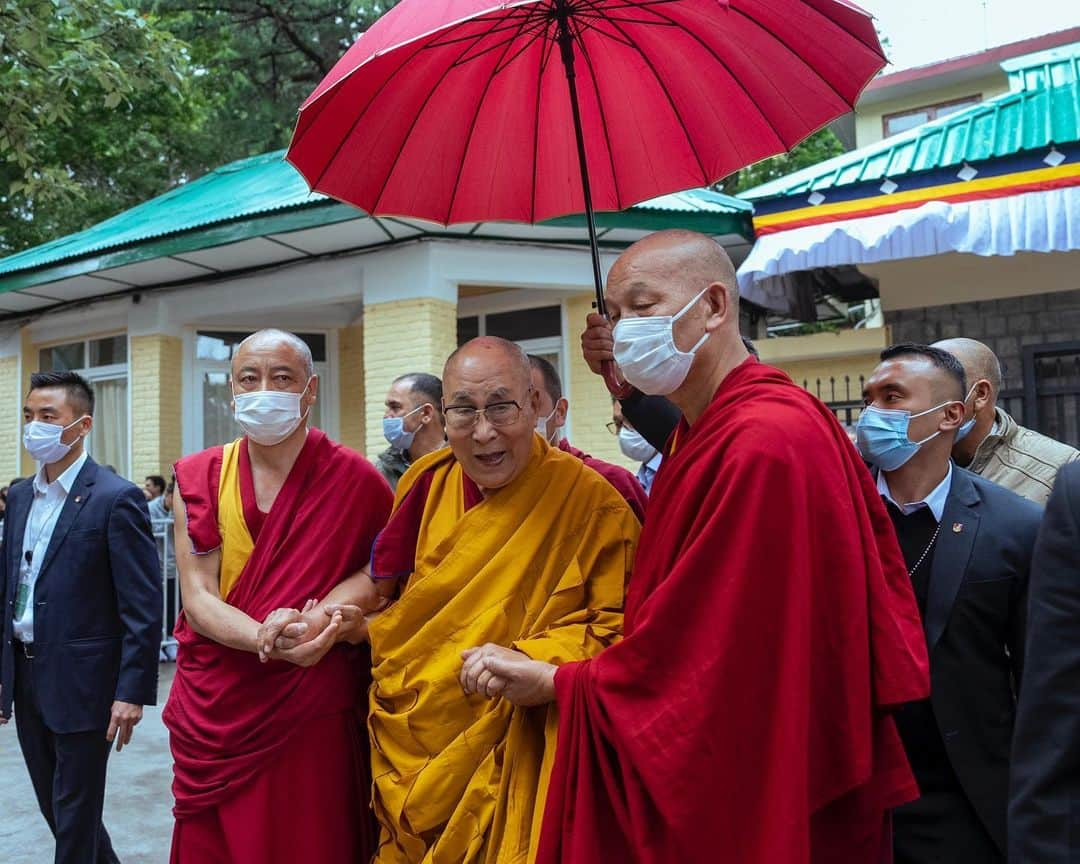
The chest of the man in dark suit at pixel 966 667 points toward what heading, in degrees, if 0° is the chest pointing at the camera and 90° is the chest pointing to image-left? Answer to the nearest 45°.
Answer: approximately 45°

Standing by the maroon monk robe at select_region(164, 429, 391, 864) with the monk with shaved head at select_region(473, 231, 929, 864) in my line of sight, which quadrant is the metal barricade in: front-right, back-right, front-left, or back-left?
back-left

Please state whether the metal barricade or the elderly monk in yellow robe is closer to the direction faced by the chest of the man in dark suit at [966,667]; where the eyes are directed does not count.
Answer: the elderly monk in yellow robe

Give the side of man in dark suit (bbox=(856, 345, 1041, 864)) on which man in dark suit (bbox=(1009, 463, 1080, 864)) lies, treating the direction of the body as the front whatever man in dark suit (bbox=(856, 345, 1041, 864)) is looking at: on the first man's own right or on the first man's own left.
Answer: on the first man's own left

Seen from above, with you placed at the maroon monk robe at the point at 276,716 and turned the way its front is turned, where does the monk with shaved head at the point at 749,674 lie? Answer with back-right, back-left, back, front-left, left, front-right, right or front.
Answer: front-left

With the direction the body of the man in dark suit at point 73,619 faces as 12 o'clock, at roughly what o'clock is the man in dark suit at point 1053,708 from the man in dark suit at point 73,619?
the man in dark suit at point 1053,708 is roughly at 10 o'clock from the man in dark suit at point 73,619.

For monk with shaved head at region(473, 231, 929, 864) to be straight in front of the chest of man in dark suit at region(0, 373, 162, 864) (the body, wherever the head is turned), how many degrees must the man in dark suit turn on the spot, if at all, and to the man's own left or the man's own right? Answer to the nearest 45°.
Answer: approximately 90° to the man's own left

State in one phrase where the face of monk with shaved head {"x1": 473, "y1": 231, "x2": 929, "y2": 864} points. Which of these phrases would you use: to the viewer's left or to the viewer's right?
to the viewer's left

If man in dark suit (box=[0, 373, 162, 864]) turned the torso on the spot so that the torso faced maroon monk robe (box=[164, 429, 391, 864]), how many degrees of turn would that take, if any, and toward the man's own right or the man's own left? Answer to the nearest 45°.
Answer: approximately 45° to the man's own left

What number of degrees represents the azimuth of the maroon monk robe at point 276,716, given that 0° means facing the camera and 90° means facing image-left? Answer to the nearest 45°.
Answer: approximately 0°

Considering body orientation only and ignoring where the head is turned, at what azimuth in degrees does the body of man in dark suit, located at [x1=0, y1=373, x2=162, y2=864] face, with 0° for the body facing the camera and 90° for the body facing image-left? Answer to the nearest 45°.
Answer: approximately 45°
